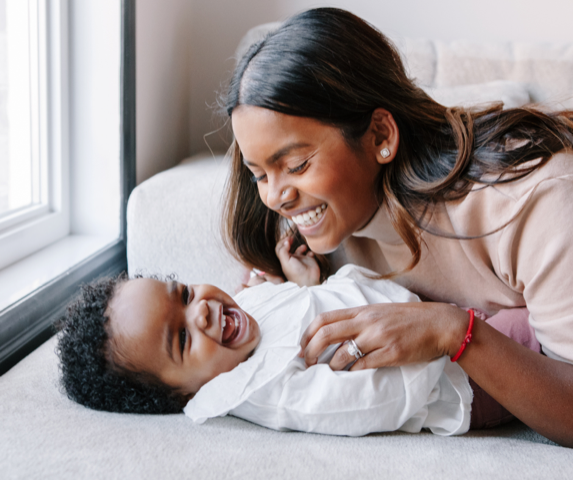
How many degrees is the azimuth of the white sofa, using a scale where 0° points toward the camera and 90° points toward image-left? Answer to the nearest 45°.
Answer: approximately 0°
